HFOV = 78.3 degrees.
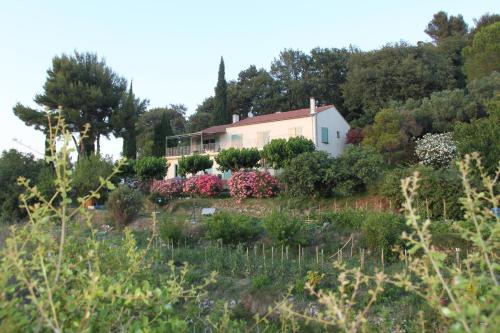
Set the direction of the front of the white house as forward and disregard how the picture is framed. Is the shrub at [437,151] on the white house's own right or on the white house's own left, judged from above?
on the white house's own left

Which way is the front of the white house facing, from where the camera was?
facing the viewer and to the left of the viewer

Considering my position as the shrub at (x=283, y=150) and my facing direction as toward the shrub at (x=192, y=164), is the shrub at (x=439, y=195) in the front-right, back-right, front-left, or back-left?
back-left

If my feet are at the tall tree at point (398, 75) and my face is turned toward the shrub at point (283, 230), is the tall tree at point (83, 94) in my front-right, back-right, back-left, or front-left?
front-right

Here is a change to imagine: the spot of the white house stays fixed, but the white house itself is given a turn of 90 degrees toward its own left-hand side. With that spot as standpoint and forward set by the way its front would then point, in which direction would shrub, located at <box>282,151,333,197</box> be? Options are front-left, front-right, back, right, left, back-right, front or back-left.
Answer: front-right

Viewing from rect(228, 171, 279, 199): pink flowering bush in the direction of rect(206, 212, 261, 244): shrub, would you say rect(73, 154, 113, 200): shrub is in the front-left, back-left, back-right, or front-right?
front-right

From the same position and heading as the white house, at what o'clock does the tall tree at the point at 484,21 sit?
The tall tree is roughly at 7 o'clock from the white house.

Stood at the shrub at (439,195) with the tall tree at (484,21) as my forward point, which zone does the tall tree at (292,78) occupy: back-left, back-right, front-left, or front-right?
front-left

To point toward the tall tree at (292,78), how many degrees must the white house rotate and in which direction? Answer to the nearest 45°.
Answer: approximately 135° to its right

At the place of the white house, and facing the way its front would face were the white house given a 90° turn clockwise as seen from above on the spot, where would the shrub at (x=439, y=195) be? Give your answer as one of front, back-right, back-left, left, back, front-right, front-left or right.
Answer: back-left

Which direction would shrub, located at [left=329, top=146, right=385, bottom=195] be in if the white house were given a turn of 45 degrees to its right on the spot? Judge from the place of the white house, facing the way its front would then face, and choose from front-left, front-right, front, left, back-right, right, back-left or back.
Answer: left

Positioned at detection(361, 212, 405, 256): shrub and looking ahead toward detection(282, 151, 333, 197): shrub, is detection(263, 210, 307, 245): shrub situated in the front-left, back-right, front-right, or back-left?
front-left

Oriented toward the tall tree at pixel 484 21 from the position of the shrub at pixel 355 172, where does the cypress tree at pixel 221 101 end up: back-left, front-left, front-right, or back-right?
front-left

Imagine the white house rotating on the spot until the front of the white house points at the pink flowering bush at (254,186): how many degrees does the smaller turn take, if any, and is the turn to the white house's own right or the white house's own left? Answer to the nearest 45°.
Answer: approximately 45° to the white house's own left

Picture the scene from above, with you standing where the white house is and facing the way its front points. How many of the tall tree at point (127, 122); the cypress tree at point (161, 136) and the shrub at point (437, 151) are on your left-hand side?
1

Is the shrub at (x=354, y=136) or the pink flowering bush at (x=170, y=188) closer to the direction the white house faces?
the pink flowering bush

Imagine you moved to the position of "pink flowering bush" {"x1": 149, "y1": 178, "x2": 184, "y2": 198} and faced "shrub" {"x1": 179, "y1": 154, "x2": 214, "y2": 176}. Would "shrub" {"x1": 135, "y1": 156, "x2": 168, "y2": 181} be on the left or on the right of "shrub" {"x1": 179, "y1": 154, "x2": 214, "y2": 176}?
left
